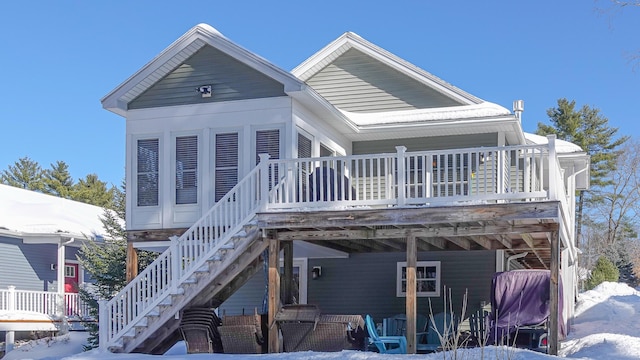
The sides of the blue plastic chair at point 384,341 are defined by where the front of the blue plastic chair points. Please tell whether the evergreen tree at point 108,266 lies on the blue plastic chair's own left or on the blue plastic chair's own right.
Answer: on the blue plastic chair's own left

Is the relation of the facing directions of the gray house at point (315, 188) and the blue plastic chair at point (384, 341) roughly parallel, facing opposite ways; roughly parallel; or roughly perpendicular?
roughly perpendicular

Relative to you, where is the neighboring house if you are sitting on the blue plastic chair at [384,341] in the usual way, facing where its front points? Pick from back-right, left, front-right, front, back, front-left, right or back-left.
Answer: back-left
